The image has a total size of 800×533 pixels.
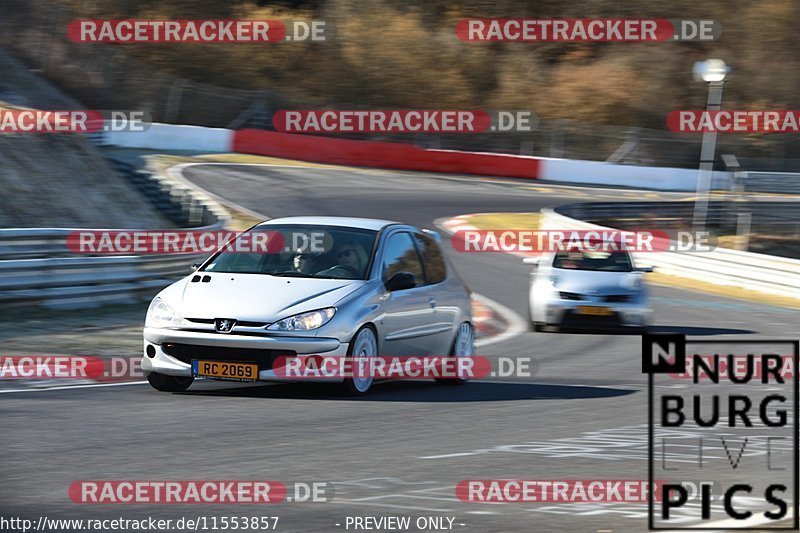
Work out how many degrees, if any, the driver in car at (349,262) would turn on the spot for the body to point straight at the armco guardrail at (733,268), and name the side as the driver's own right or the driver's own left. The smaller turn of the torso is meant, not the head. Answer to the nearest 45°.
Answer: approximately 180°

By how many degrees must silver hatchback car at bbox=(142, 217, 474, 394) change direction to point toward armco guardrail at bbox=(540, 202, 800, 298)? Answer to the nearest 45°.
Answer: approximately 180°

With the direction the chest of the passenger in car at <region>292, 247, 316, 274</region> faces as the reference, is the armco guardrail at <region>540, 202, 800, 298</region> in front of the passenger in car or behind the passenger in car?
behind

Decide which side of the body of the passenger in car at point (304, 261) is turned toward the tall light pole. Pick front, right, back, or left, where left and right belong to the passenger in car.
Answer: back

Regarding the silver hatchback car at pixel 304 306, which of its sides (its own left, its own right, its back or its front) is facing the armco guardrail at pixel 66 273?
right
